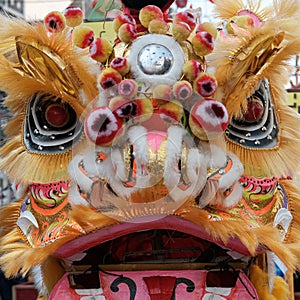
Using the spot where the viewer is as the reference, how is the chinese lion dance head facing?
facing the viewer
